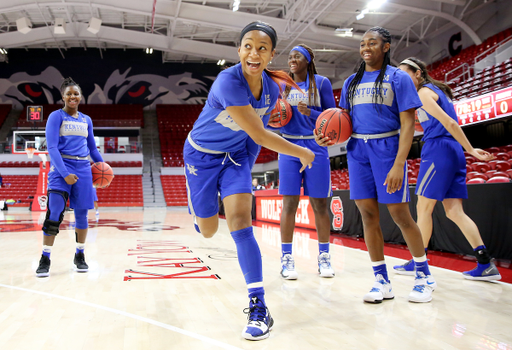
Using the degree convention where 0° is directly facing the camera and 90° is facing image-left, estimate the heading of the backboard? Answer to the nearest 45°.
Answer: approximately 0°

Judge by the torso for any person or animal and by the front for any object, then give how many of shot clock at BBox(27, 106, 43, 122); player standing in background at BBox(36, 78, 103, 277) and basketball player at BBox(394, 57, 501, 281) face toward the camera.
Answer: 2

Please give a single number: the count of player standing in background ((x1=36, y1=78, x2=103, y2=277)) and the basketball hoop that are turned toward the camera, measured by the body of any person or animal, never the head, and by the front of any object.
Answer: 2

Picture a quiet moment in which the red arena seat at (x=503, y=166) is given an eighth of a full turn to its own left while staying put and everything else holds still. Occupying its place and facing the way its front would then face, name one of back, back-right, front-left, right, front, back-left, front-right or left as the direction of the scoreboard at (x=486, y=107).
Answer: back

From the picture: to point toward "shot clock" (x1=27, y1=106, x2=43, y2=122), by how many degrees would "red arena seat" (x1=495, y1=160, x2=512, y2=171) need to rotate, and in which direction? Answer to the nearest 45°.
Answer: approximately 45° to its right

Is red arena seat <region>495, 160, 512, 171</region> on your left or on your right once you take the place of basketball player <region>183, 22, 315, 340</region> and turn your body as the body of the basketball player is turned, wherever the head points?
on your left

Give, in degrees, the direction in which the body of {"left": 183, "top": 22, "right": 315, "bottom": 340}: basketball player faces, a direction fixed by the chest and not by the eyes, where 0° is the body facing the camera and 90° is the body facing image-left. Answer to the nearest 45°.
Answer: approximately 315°
